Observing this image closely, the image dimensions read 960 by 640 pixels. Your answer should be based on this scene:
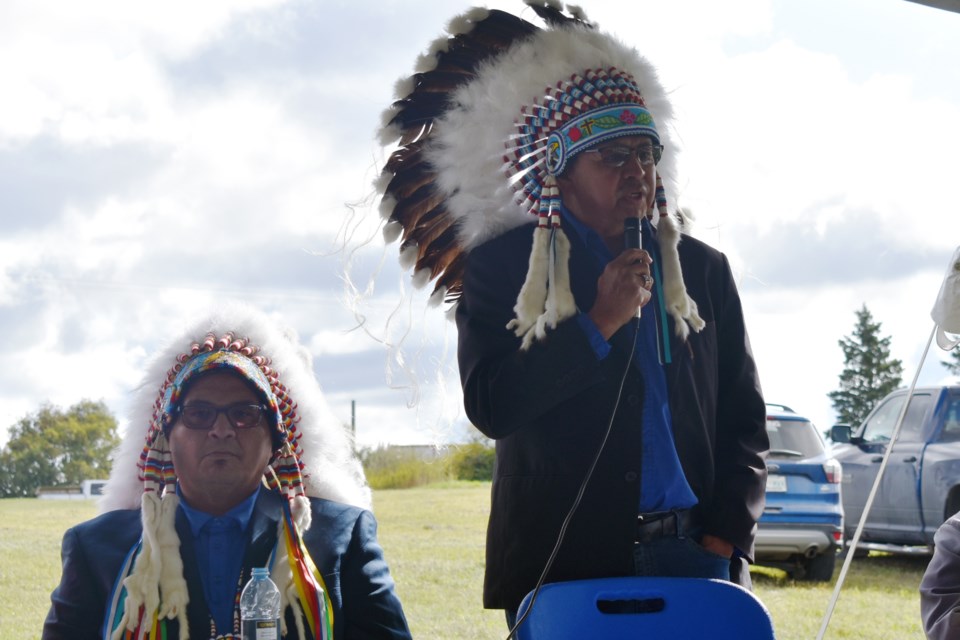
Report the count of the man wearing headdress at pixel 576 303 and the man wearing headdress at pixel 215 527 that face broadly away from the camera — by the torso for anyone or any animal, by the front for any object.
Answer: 0

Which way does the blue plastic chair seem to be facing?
away from the camera

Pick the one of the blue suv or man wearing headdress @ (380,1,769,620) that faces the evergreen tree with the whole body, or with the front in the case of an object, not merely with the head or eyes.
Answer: the blue suv

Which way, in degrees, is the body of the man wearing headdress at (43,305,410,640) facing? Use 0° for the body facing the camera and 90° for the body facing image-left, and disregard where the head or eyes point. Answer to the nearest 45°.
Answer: approximately 0°

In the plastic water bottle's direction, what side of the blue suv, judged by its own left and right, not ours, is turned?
back

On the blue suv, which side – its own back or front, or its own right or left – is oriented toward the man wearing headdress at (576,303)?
back

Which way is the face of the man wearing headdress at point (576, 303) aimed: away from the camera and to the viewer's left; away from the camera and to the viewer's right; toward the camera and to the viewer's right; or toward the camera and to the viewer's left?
toward the camera and to the viewer's right

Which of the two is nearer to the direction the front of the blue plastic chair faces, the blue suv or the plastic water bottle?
the blue suv

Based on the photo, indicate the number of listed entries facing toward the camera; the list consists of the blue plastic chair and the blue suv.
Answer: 0

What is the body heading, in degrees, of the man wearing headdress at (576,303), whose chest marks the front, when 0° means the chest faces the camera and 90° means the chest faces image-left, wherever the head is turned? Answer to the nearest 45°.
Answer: approximately 315°

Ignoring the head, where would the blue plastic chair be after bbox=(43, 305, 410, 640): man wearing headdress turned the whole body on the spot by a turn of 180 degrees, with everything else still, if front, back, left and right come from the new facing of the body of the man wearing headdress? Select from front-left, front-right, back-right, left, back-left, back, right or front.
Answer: back-right

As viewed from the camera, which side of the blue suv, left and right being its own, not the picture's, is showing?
back

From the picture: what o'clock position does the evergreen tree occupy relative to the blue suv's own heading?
The evergreen tree is roughly at 12 o'clock from the blue suv.
